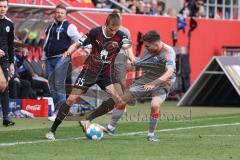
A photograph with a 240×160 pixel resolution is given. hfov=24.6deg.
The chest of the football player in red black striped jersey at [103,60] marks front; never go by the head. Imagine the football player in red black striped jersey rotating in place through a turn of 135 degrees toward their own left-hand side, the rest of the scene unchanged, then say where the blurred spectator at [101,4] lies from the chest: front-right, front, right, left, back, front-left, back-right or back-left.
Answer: front-left

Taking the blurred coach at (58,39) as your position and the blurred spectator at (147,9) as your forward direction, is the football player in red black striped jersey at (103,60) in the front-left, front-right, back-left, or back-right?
back-right

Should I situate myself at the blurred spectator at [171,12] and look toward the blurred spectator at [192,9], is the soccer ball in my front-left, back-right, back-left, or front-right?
back-right

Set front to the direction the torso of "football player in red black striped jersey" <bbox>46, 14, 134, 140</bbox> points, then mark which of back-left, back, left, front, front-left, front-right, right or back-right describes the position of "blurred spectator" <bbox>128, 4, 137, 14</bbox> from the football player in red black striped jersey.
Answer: back

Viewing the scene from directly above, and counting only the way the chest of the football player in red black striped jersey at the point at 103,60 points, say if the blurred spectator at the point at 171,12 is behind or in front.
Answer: behind

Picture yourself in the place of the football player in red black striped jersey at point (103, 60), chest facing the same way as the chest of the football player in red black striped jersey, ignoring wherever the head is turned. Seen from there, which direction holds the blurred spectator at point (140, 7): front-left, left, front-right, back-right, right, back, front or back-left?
back

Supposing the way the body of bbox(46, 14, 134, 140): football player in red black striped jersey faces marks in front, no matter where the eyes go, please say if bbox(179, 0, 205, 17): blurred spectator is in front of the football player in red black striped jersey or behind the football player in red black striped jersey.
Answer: behind

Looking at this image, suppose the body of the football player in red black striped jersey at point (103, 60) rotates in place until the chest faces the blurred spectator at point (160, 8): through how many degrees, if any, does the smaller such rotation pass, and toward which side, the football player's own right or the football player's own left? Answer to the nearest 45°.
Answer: approximately 180°

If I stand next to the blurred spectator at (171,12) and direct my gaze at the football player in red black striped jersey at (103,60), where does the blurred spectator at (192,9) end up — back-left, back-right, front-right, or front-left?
back-left

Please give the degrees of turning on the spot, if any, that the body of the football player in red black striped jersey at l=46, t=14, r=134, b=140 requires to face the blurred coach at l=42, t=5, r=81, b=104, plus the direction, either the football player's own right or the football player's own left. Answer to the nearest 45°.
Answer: approximately 180°

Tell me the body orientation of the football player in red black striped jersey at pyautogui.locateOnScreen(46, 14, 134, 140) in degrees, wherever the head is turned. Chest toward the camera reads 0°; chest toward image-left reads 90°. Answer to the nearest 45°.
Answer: approximately 0°
